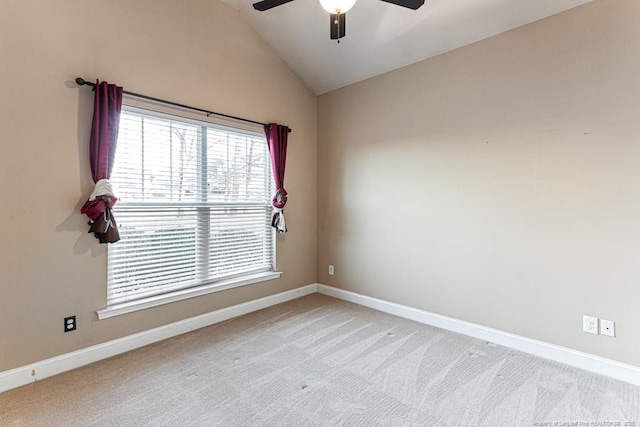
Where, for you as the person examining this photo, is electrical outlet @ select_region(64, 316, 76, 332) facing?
facing the viewer

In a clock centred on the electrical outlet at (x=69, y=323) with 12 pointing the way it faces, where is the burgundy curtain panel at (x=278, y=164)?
The burgundy curtain panel is roughly at 9 o'clock from the electrical outlet.

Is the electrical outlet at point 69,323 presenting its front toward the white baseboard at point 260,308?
no

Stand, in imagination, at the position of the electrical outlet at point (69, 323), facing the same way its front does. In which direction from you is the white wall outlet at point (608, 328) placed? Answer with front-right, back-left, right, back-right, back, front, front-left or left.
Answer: front-left

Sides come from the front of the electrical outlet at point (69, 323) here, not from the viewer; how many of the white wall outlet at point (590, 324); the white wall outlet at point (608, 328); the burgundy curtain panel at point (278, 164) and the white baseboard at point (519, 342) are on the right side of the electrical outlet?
0

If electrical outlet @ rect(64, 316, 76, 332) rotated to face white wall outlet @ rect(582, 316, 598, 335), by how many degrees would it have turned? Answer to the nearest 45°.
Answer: approximately 45° to its left
